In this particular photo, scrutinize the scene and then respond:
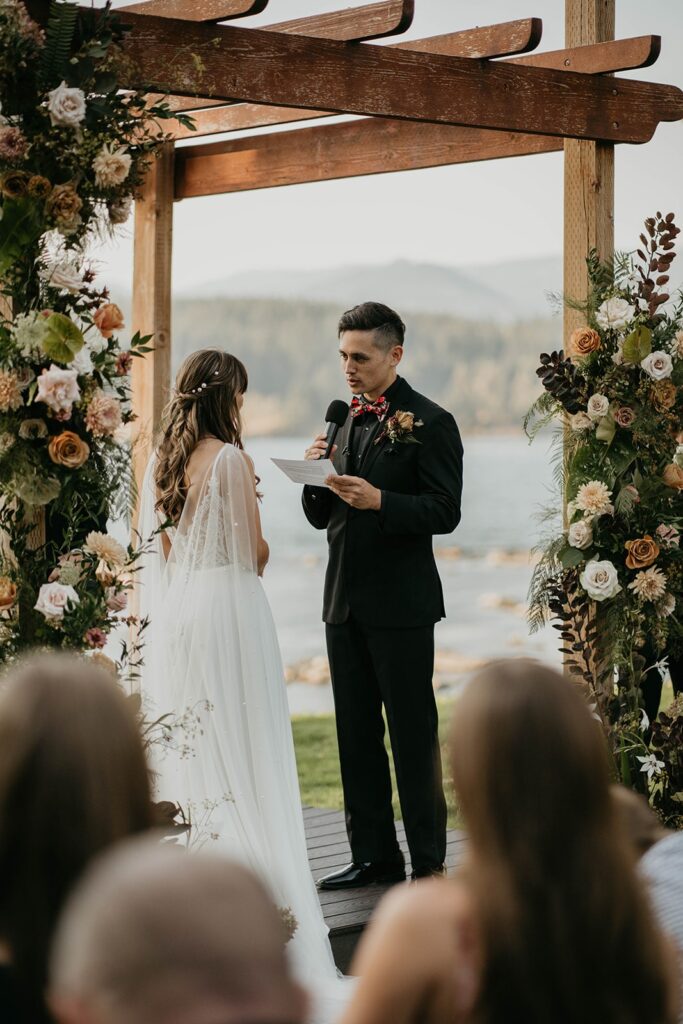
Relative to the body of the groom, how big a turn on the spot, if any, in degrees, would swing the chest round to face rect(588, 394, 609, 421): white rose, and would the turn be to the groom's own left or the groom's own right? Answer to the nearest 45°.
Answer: approximately 135° to the groom's own left

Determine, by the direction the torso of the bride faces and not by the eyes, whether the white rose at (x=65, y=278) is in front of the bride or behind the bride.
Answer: behind

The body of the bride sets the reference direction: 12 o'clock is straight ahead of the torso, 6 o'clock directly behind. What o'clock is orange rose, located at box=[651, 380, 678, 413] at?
The orange rose is roughly at 1 o'clock from the bride.

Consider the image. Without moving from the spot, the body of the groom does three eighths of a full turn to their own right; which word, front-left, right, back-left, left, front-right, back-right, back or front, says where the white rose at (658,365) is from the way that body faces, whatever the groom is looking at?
right

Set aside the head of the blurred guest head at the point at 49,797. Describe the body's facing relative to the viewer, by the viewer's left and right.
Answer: facing away from the viewer

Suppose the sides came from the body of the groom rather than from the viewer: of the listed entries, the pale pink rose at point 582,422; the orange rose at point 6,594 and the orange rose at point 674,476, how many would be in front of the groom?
1

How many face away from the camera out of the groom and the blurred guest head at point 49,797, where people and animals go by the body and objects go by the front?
1

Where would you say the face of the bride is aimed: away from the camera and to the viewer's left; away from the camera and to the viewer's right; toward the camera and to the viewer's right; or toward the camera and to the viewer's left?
away from the camera and to the viewer's right

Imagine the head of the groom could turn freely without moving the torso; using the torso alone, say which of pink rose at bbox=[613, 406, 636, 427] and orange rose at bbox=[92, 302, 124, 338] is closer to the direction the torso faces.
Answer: the orange rose

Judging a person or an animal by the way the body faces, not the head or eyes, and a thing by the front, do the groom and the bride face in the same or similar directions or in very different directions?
very different directions

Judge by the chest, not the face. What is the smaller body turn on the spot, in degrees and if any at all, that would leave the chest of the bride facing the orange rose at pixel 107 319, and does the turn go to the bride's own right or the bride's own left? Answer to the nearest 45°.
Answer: approximately 135° to the bride's own right

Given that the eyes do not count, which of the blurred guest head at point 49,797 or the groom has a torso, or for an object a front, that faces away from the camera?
the blurred guest head

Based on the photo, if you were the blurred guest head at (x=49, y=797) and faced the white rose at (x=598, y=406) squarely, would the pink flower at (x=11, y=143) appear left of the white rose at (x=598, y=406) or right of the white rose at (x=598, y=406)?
left

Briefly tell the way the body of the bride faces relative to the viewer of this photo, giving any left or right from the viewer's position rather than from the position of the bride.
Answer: facing away from the viewer and to the right of the viewer

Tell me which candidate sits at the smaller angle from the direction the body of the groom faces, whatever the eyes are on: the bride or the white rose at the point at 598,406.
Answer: the bride

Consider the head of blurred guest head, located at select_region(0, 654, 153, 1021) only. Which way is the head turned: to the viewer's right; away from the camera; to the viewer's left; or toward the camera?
away from the camera
